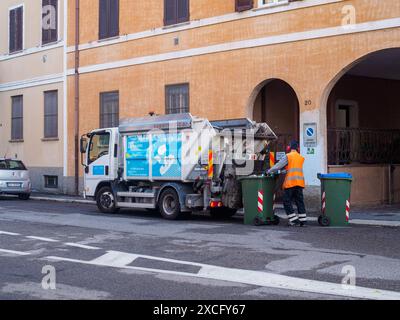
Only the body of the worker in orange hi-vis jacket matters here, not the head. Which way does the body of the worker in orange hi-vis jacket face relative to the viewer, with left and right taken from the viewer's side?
facing away from the viewer and to the left of the viewer

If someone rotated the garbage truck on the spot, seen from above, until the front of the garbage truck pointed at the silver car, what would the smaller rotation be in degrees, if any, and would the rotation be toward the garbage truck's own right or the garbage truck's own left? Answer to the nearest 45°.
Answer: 0° — it already faces it

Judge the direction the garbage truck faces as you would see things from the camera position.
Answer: facing away from the viewer and to the left of the viewer
